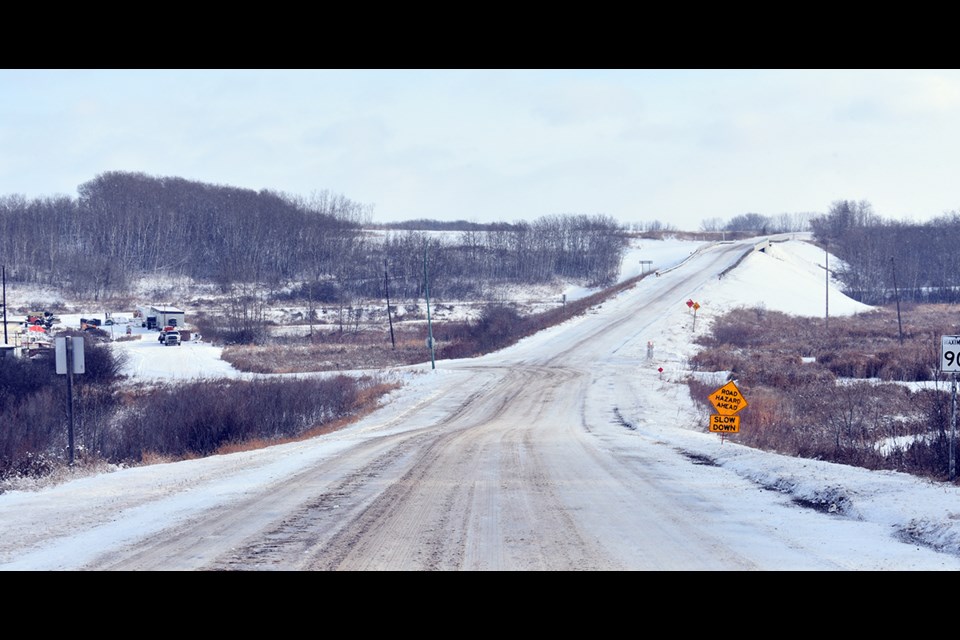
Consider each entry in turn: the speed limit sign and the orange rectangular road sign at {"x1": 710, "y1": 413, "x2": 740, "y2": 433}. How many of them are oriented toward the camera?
2

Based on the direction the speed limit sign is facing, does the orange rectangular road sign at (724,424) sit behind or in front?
behind

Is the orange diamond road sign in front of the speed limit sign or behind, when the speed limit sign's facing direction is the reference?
behind

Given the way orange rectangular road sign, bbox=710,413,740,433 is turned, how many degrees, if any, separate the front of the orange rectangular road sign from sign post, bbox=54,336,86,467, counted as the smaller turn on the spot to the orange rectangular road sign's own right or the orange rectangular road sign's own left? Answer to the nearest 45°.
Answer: approximately 90° to the orange rectangular road sign's own right

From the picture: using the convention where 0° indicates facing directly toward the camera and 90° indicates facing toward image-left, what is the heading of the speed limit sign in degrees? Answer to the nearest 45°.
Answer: approximately 0°

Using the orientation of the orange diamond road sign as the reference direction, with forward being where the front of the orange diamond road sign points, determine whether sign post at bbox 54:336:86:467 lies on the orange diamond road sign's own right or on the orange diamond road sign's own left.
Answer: on the orange diamond road sign's own right

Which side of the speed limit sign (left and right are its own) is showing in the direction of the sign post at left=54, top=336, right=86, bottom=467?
right
